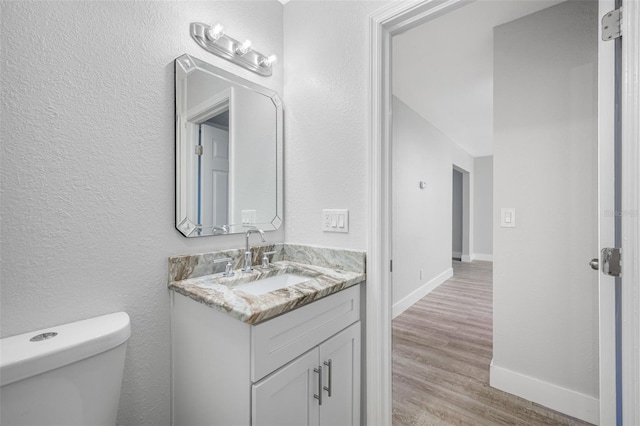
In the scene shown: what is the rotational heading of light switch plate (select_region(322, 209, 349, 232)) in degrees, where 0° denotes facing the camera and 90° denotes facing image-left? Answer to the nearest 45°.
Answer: approximately 45°

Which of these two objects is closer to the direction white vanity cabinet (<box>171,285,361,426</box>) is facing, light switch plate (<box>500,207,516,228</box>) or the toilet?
the light switch plate

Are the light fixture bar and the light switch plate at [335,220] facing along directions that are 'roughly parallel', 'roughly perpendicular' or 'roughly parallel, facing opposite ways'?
roughly perpendicular

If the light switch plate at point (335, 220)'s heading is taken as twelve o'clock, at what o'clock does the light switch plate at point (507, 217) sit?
the light switch plate at point (507, 217) is roughly at 7 o'clock from the light switch plate at point (335, 220).

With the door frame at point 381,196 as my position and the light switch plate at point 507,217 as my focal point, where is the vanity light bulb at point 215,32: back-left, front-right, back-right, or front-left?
back-left

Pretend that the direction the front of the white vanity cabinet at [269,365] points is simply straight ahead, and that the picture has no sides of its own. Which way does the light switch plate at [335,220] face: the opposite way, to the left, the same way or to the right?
to the right

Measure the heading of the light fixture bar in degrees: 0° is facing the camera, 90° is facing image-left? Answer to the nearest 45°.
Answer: approximately 315°

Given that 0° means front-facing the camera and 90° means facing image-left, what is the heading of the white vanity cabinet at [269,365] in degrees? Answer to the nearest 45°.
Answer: approximately 315°

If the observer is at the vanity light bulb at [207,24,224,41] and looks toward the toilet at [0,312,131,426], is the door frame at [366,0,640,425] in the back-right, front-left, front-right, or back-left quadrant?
back-left
